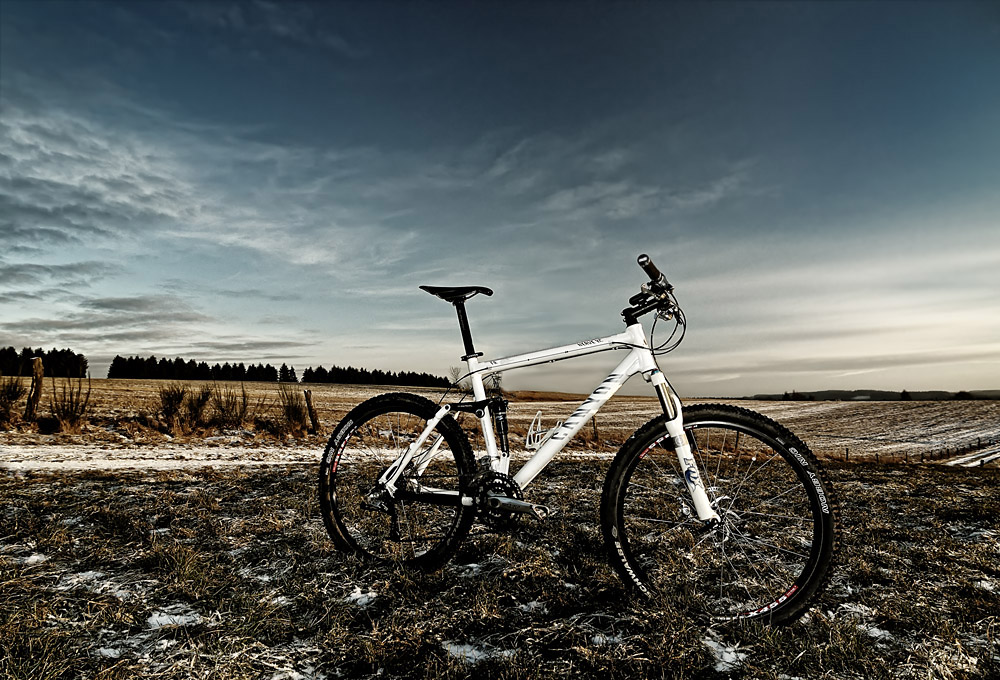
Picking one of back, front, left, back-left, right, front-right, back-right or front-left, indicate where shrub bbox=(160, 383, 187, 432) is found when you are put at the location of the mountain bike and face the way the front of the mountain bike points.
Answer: back

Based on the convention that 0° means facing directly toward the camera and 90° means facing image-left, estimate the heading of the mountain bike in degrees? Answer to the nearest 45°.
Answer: approximately 315°

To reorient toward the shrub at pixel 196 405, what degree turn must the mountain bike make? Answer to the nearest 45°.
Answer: approximately 180°

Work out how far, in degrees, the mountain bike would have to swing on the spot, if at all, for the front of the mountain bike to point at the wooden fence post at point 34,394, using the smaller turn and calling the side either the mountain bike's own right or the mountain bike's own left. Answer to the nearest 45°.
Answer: approximately 180°

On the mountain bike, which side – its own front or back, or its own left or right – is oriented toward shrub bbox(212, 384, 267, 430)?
back

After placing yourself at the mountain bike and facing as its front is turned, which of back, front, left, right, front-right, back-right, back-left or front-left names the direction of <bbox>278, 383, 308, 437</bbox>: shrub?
back

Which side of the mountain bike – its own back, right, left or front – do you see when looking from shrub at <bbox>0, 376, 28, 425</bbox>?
back
